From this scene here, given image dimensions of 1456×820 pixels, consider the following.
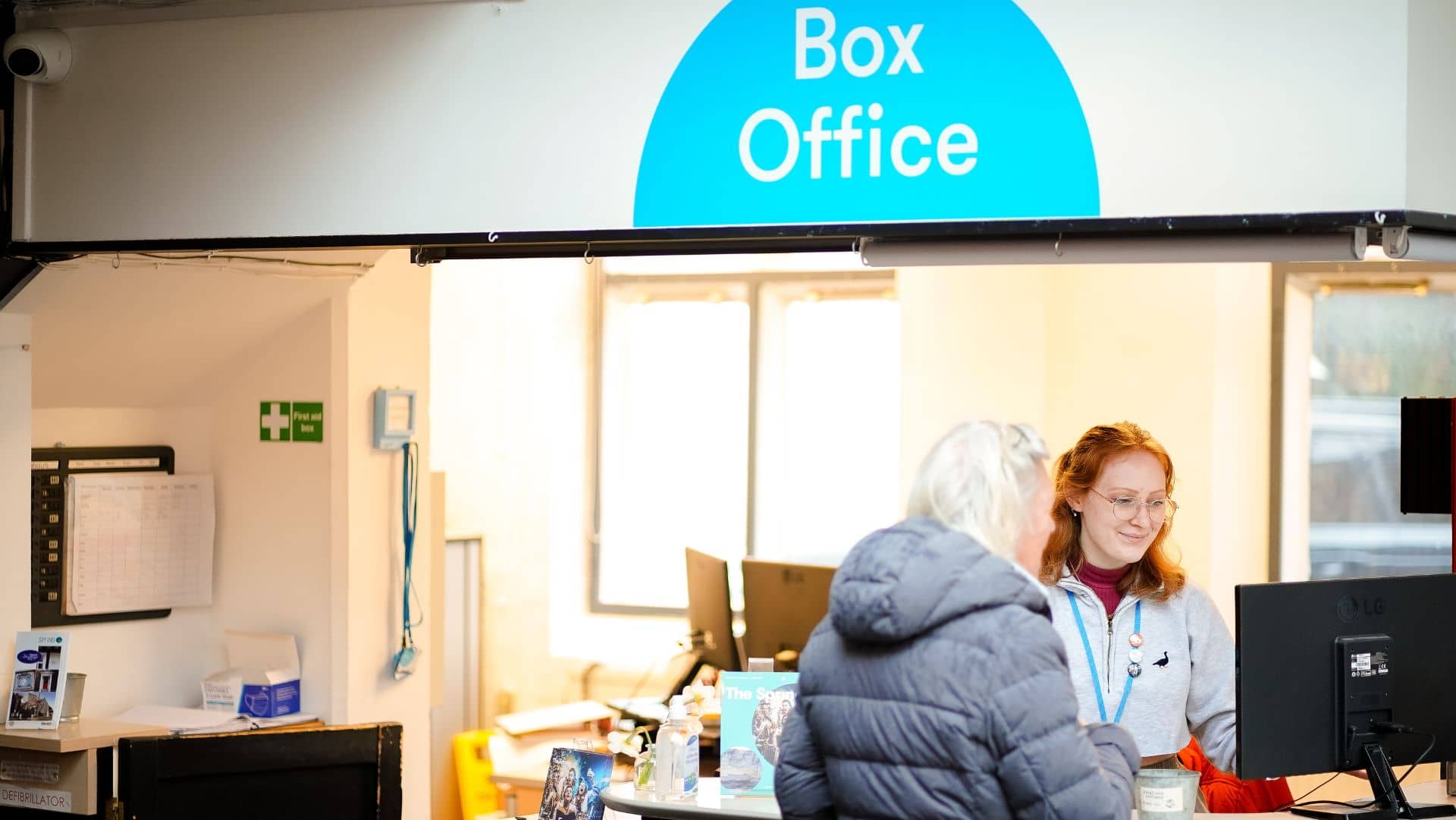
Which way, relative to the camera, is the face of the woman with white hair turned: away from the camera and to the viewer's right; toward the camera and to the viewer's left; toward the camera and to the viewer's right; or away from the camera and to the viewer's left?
away from the camera and to the viewer's right

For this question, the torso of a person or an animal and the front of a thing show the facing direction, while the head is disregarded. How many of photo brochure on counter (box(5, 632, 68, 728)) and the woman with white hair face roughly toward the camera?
1

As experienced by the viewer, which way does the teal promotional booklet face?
facing the viewer

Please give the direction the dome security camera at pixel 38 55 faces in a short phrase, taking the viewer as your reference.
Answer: facing the viewer and to the left of the viewer

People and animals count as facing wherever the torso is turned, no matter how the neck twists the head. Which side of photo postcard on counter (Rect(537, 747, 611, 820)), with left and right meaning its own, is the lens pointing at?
front

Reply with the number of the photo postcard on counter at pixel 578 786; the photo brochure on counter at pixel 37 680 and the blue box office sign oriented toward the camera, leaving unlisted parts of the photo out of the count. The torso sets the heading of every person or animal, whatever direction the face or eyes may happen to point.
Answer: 3

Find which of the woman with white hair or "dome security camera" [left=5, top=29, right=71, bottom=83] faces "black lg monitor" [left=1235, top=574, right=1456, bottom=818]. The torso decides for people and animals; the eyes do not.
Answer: the woman with white hair

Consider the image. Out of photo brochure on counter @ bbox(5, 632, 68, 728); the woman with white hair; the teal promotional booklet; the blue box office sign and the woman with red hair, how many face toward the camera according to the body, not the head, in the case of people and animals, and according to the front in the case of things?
4

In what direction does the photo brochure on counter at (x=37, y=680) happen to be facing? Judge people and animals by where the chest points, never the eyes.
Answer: toward the camera

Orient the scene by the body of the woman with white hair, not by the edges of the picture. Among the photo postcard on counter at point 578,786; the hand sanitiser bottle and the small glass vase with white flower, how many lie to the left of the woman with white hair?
3

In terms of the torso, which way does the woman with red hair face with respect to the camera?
toward the camera

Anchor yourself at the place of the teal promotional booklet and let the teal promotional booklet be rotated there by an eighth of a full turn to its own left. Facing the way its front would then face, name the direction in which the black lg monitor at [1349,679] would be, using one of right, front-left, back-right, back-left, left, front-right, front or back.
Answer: front-left
